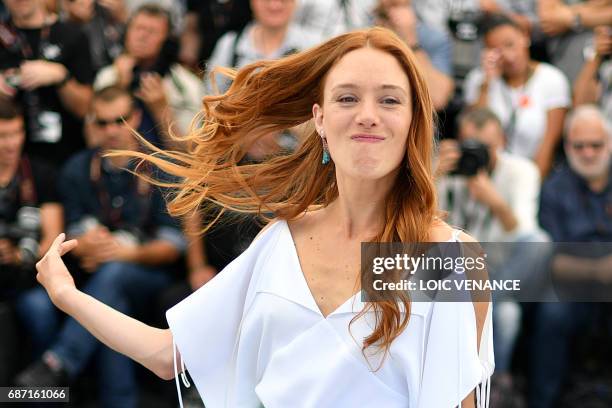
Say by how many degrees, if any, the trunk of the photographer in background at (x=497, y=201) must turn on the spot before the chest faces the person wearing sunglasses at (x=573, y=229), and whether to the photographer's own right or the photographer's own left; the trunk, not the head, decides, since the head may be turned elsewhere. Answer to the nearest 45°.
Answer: approximately 135° to the photographer's own left

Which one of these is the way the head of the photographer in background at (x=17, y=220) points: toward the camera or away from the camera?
toward the camera

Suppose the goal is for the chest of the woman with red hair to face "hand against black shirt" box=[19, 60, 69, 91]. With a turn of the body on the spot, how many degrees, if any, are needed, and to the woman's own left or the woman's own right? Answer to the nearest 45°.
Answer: approximately 135° to the woman's own right

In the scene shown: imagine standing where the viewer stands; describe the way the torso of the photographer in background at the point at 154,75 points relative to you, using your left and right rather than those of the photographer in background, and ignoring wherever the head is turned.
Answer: facing the viewer and to the left of the viewer

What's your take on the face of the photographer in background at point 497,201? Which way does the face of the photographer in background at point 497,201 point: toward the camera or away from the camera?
toward the camera

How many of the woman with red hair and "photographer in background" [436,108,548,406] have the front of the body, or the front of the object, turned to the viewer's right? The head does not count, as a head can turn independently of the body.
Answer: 0

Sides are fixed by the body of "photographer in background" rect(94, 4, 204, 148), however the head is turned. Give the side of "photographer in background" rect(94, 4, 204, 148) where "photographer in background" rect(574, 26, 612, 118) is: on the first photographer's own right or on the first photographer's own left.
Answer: on the first photographer's own left

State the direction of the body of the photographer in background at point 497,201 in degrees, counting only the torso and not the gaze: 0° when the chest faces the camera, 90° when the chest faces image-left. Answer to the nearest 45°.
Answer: approximately 45°

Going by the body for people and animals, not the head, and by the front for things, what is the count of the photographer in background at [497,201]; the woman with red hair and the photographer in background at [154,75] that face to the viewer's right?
0

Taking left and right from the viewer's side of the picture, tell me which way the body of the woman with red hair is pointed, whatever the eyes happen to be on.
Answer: facing the viewer

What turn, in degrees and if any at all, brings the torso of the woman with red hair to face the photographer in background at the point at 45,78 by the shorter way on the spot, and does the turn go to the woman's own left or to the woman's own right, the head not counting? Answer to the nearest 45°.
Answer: approximately 135° to the woman's own right
